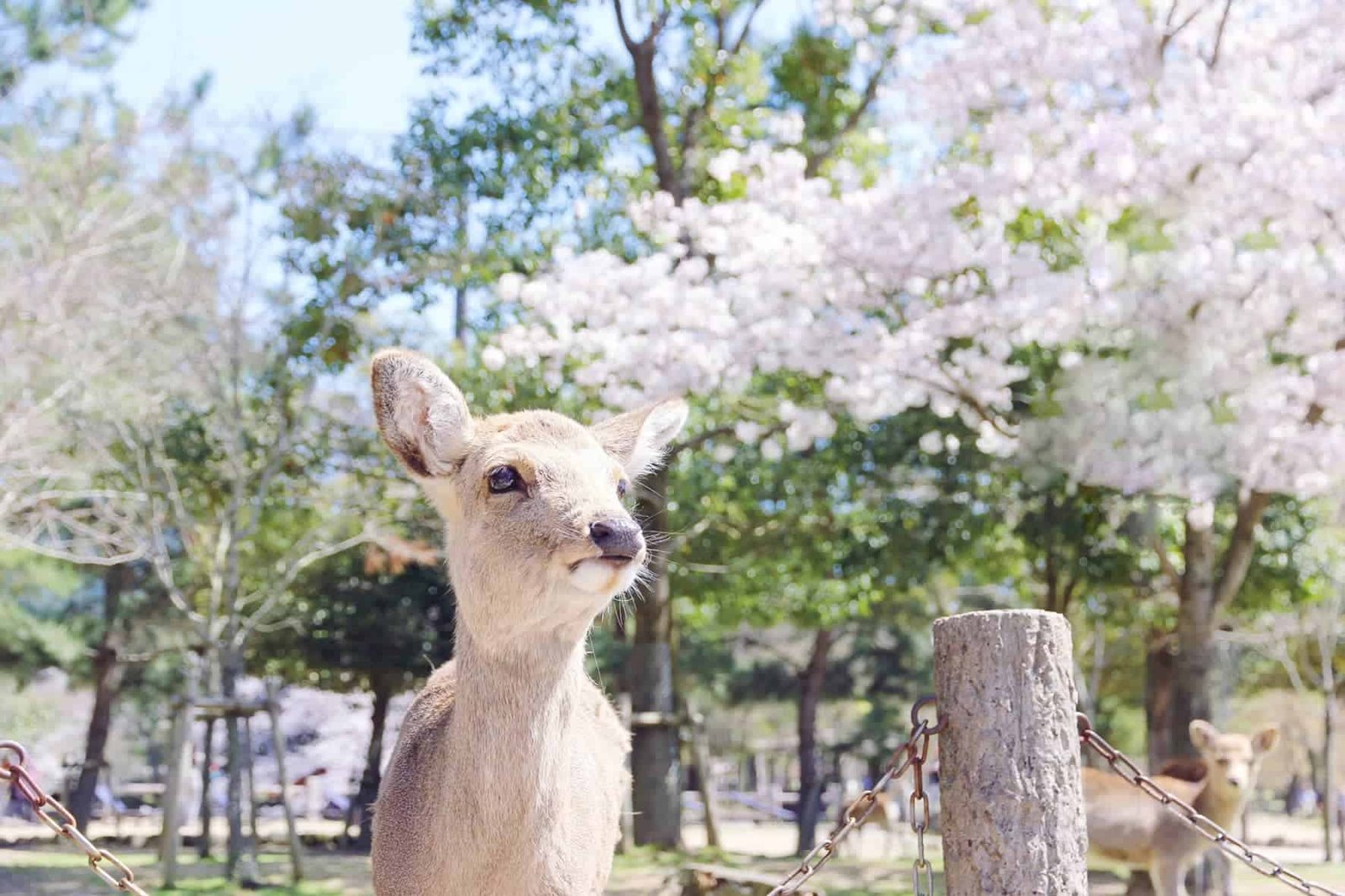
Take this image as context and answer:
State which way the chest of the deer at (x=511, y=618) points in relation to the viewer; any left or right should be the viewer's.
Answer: facing the viewer and to the right of the viewer

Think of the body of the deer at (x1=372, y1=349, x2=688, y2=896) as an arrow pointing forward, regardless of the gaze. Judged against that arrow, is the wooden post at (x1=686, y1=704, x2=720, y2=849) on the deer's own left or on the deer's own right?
on the deer's own left

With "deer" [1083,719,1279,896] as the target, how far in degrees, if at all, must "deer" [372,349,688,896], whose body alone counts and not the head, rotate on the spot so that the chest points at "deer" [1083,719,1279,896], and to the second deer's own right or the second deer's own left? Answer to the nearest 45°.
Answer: approximately 90° to the second deer's own left

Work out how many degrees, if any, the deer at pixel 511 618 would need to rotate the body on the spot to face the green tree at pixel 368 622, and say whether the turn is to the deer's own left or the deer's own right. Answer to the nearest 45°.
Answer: approximately 135° to the deer's own left

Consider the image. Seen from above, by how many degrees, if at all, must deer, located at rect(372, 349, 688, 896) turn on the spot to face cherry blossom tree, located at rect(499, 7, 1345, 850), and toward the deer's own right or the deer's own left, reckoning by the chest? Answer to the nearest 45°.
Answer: approximately 90° to the deer's own left

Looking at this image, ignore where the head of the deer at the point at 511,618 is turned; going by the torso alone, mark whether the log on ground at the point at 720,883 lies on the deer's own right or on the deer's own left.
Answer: on the deer's own left

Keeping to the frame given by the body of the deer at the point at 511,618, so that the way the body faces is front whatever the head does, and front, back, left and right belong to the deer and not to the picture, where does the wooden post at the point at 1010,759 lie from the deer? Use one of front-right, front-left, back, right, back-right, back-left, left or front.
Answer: front-left

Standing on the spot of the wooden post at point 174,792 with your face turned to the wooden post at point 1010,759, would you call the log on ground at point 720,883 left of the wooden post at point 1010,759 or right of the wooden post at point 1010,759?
left

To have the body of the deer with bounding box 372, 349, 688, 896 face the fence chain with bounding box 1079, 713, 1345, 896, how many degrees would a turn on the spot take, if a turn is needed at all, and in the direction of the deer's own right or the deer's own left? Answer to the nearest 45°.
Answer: approximately 45° to the deer's own left
